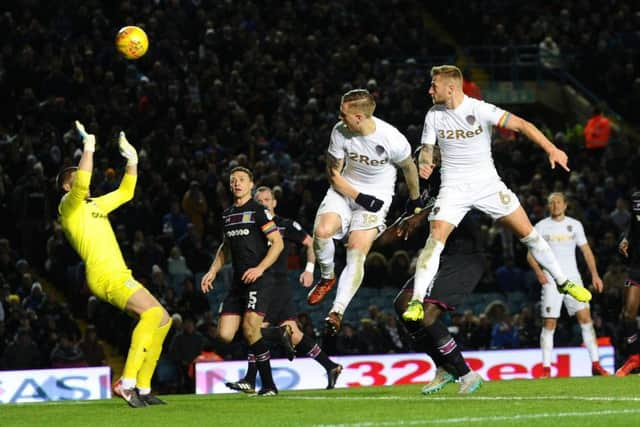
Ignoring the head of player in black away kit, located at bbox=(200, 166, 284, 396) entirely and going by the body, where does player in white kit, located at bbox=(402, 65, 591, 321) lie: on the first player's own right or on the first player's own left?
on the first player's own left

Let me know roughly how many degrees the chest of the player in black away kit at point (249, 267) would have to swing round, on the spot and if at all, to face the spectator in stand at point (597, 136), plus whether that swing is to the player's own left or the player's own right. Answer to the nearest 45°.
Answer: approximately 180°

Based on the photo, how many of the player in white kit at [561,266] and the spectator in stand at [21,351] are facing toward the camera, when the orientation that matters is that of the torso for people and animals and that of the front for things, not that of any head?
2

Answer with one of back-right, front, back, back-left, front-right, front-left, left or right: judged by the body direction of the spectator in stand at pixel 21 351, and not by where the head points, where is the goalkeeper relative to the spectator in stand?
front

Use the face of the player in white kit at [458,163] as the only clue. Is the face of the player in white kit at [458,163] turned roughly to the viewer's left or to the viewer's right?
to the viewer's left

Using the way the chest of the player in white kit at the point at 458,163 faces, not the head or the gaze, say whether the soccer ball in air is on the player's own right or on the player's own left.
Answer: on the player's own right

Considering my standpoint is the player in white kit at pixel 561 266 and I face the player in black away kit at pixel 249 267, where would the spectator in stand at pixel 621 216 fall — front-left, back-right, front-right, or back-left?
back-right

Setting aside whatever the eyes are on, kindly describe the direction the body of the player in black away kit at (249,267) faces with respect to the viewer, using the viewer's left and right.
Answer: facing the viewer and to the left of the viewer

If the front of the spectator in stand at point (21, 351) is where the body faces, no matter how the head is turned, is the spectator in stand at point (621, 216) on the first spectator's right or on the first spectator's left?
on the first spectator's left

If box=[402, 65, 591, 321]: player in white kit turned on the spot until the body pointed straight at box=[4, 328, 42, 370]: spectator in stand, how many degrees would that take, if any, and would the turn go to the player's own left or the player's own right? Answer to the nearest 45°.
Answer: approximately 135° to the player's own right

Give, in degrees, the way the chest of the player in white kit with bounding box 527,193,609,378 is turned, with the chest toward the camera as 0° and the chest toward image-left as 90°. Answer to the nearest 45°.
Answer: approximately 0°

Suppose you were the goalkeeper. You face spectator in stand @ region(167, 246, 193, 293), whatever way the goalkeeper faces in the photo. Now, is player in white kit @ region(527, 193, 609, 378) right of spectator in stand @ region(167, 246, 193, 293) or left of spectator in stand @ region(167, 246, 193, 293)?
right

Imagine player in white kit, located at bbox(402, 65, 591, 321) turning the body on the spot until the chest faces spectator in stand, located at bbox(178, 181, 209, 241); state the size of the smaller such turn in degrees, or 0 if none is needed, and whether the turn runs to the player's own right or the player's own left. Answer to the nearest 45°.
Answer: approximately 135° to the player's own right

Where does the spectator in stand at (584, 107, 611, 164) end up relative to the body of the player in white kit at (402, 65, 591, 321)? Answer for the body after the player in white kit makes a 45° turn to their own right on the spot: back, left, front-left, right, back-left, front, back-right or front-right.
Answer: back-right
